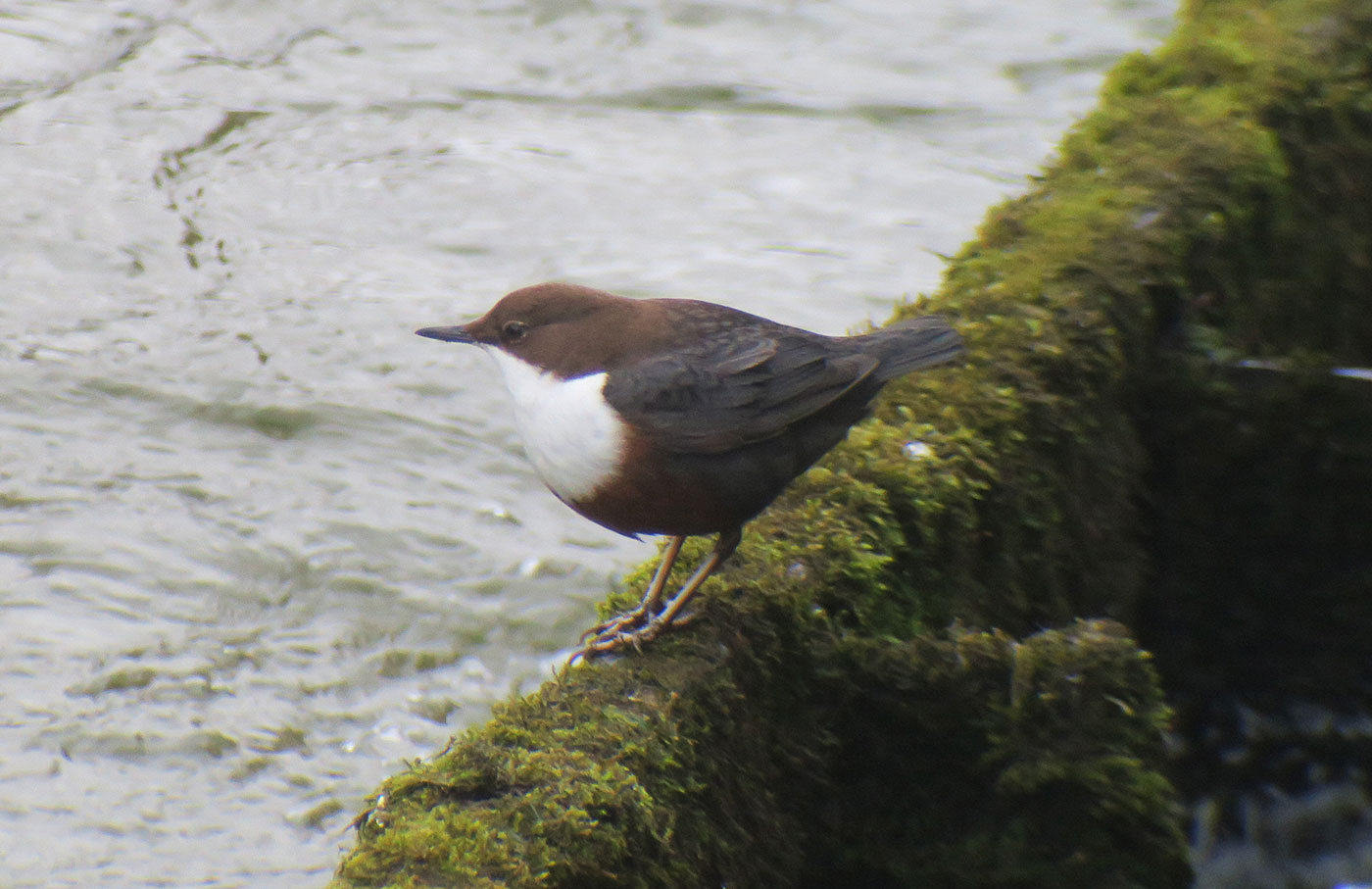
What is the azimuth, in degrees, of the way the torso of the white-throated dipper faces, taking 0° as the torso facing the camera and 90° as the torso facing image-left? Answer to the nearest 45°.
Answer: approximately 90°
